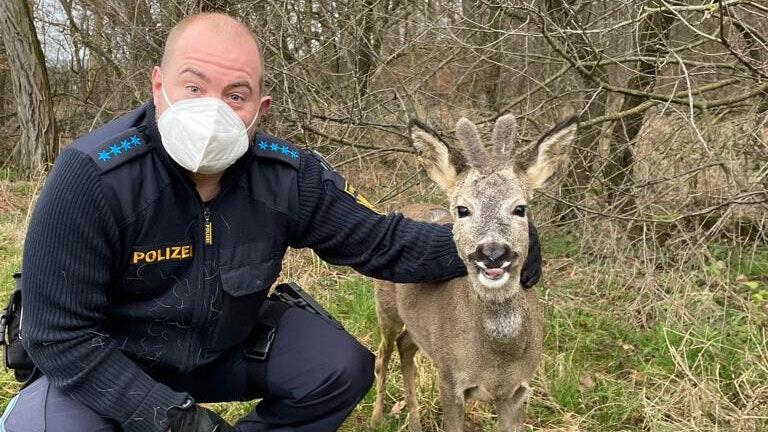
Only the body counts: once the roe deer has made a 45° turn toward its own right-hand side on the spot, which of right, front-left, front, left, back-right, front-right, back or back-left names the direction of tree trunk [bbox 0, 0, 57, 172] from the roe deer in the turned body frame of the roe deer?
back-right

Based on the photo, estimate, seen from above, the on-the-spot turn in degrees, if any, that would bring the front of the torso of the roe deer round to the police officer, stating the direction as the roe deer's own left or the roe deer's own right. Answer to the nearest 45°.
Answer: approximately 135° to the roe deer's own right

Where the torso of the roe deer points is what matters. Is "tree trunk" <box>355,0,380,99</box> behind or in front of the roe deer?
behind

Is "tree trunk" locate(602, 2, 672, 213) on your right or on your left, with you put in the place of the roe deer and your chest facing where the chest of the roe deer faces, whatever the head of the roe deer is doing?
on your left

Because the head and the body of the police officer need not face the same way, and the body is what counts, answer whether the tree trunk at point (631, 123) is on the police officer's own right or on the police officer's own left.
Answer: on the police officer's own left

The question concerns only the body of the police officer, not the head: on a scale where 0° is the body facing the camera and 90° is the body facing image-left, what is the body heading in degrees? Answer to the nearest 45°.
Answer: approximately 0°

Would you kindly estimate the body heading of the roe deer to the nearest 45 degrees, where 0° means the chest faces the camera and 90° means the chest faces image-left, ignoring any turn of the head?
approximately 315°

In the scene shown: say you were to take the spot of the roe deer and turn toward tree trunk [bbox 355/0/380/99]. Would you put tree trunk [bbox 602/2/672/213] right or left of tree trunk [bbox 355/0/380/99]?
right

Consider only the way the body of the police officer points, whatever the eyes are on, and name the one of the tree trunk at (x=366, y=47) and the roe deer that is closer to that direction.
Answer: the roe deer

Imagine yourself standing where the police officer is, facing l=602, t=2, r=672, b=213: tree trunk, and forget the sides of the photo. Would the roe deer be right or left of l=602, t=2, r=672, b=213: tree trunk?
right
